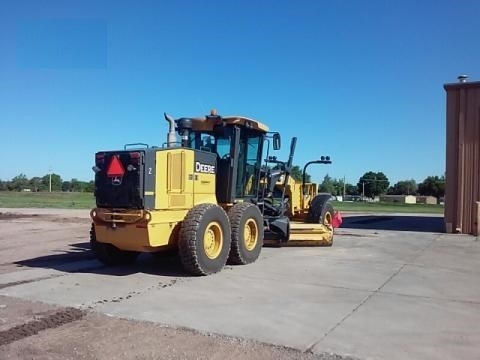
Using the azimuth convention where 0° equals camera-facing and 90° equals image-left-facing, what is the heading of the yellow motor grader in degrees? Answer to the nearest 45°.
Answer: approximately 225°
